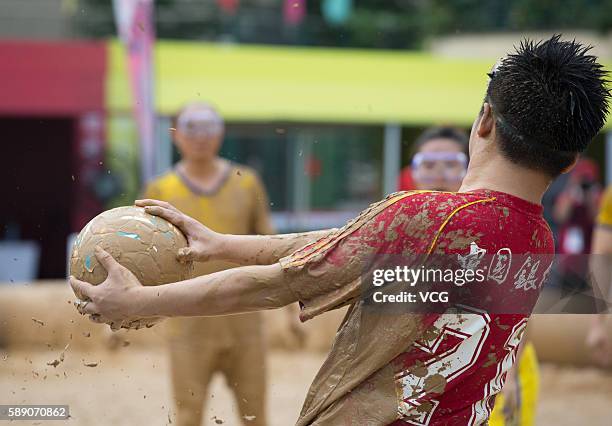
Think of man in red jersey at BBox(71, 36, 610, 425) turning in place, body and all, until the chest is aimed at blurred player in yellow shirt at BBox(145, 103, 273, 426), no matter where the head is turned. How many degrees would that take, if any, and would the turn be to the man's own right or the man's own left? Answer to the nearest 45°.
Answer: approximately 45° to the man's own right

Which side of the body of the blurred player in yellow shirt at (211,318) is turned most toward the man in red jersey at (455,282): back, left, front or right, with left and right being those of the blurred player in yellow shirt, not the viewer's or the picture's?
front

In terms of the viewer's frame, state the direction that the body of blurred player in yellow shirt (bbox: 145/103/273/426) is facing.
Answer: toward the camera

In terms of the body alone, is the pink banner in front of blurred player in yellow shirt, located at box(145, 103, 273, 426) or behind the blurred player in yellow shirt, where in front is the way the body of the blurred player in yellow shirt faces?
behind

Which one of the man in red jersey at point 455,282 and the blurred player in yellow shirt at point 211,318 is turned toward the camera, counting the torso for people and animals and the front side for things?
the blurred player in yellow shirt

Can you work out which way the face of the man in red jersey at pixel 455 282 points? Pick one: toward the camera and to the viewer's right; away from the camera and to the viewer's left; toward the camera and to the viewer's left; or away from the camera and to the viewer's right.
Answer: away from the camera and to the viewer's left

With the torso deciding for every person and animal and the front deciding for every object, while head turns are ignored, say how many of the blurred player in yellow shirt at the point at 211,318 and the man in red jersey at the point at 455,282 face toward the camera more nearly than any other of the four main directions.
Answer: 1

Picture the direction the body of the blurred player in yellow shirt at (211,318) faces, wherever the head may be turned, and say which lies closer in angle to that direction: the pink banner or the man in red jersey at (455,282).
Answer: the man in red jersey

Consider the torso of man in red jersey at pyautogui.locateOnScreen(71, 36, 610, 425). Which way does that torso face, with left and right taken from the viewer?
facing away from the viewer and to the left of the viewer

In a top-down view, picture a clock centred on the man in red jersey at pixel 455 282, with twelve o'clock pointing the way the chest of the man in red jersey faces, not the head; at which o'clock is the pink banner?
The pink banner is roughly at 1 o'clock from the man in red jersey.

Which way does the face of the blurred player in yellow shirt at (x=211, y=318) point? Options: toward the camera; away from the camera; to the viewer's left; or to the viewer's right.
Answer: toward the camera
